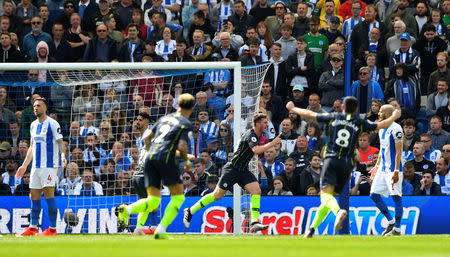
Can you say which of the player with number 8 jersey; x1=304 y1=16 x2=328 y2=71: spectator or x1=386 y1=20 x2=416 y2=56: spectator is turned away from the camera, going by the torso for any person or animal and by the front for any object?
the player with number 8 jersey

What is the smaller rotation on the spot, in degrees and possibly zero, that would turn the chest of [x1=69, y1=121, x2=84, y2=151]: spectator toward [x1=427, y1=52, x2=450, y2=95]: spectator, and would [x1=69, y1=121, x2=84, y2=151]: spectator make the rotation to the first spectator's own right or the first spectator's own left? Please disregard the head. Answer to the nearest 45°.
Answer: approximately 90° to the first spectator's own left

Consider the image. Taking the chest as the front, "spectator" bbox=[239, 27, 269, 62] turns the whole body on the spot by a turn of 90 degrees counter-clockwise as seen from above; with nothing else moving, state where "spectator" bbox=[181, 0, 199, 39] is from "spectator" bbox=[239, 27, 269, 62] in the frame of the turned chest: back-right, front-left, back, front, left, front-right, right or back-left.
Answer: back-left

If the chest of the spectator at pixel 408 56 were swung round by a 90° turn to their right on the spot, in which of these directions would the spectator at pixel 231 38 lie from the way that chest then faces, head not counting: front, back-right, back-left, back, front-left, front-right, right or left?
front

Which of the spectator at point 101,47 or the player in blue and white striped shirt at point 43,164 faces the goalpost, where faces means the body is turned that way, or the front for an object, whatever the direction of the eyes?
the spectator

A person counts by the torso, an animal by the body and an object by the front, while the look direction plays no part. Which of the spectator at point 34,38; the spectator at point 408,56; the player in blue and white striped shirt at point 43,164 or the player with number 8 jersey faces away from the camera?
the player with number 8 jersey

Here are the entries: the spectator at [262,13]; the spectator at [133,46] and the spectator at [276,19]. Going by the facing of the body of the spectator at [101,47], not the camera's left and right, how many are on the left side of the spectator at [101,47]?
3

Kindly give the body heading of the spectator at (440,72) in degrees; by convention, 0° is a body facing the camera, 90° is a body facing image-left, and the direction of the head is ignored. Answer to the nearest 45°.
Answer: approximately 0°

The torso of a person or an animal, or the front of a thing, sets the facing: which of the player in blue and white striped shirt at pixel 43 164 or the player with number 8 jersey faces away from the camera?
the player with number 8 jersey
